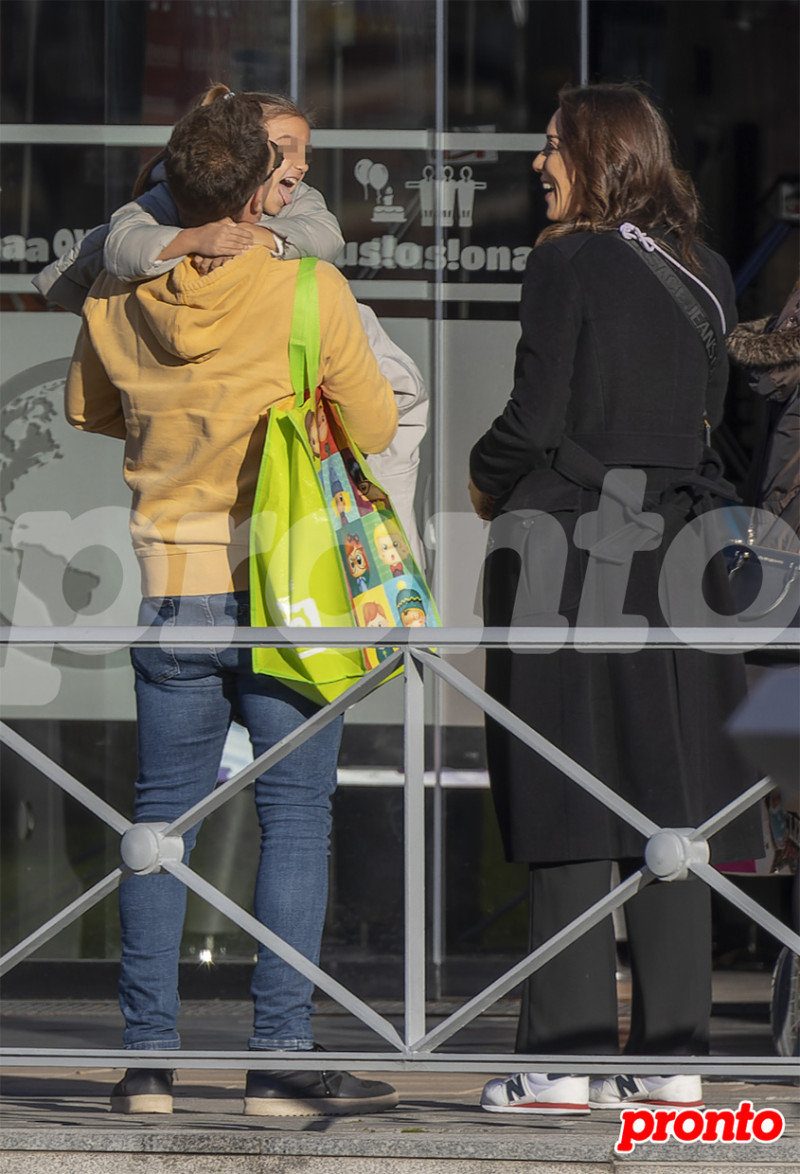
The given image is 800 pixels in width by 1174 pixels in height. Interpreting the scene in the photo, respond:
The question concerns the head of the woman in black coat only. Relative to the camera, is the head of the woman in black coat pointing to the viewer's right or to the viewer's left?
to the viewer's left

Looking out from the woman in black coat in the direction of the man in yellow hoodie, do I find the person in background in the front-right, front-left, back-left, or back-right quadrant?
back-right

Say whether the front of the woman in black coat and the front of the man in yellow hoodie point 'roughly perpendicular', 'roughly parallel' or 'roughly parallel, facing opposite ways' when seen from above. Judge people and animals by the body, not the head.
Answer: roughly perpendicular

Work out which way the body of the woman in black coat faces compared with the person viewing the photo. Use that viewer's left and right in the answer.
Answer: facing away from the viewer and to the left of the viewer

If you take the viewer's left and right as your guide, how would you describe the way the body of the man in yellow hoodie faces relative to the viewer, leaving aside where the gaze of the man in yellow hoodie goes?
facing away from the viewer and to the right of the viewer
